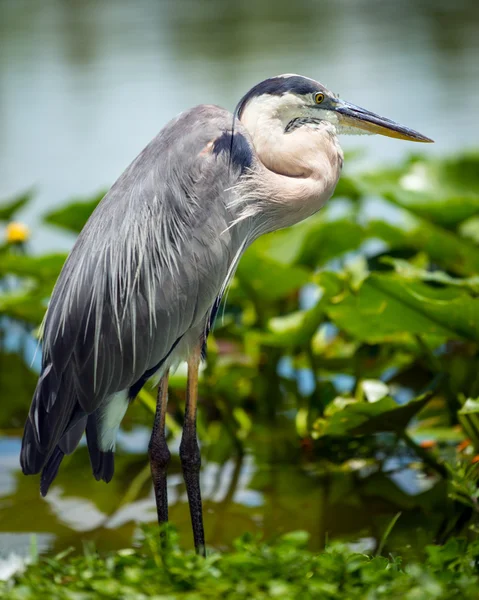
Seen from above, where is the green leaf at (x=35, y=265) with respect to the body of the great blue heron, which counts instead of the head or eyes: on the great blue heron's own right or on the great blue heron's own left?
on the great blue heron's own left

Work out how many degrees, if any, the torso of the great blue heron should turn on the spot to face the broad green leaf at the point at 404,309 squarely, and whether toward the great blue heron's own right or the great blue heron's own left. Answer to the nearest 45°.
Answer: approximately 45° to the great blue heron's own left

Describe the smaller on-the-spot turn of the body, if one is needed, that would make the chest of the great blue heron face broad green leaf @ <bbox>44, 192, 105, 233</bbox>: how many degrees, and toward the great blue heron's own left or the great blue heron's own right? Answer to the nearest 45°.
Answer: approximately 90° to the great blue heron's own left

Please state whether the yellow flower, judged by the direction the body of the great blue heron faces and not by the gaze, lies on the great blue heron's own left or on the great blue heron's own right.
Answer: on the great blue heron's own left

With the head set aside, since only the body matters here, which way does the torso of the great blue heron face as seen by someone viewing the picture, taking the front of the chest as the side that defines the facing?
to the viewer's right

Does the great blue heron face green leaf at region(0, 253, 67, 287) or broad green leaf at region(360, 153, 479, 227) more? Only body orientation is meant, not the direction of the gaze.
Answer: the broad green leaf

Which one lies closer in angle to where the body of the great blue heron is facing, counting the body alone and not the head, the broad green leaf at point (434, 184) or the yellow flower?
the broad green leaf

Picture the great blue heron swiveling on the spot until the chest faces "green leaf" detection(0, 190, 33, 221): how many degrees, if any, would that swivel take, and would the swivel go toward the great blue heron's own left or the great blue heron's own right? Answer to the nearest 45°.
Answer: approximately 90° to the great blue heron's own left

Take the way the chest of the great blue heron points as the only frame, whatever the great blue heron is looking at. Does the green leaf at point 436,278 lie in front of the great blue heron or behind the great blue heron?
in front
